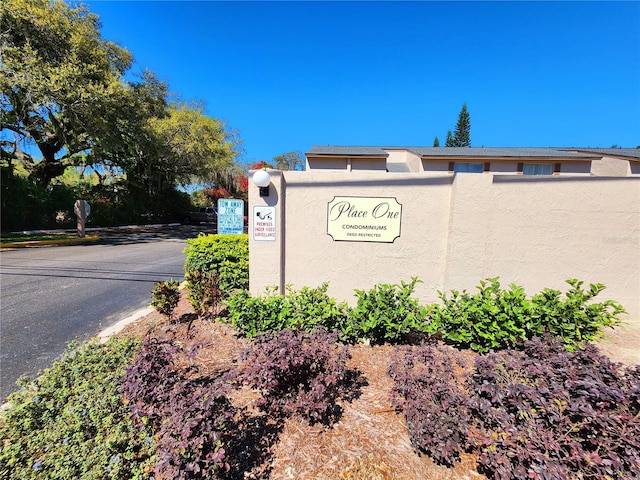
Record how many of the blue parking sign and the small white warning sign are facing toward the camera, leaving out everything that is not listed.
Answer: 2

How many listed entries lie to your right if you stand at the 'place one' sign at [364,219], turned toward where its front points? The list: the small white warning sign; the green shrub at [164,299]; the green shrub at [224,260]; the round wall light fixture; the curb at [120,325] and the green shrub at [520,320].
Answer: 5

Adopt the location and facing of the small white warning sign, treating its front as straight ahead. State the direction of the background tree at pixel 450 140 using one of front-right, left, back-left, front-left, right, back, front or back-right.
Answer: back-left

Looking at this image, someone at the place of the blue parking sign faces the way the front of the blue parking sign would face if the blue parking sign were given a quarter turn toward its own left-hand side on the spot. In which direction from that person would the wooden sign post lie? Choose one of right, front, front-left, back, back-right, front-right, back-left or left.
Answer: back-left

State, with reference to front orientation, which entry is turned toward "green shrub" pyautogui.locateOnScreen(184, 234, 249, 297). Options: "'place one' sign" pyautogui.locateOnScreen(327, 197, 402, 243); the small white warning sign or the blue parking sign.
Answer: the blue parking sign

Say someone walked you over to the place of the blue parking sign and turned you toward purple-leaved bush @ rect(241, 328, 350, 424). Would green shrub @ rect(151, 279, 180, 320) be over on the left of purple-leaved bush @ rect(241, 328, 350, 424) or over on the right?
right

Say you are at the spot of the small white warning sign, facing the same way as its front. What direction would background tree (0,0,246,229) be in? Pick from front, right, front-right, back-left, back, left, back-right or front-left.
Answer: back-right

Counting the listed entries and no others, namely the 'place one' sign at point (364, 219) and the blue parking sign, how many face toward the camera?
2

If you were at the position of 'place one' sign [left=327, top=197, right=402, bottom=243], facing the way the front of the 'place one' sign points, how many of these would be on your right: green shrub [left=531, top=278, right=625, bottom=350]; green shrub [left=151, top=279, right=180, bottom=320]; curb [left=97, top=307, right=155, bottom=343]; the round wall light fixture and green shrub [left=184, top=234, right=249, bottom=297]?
4
